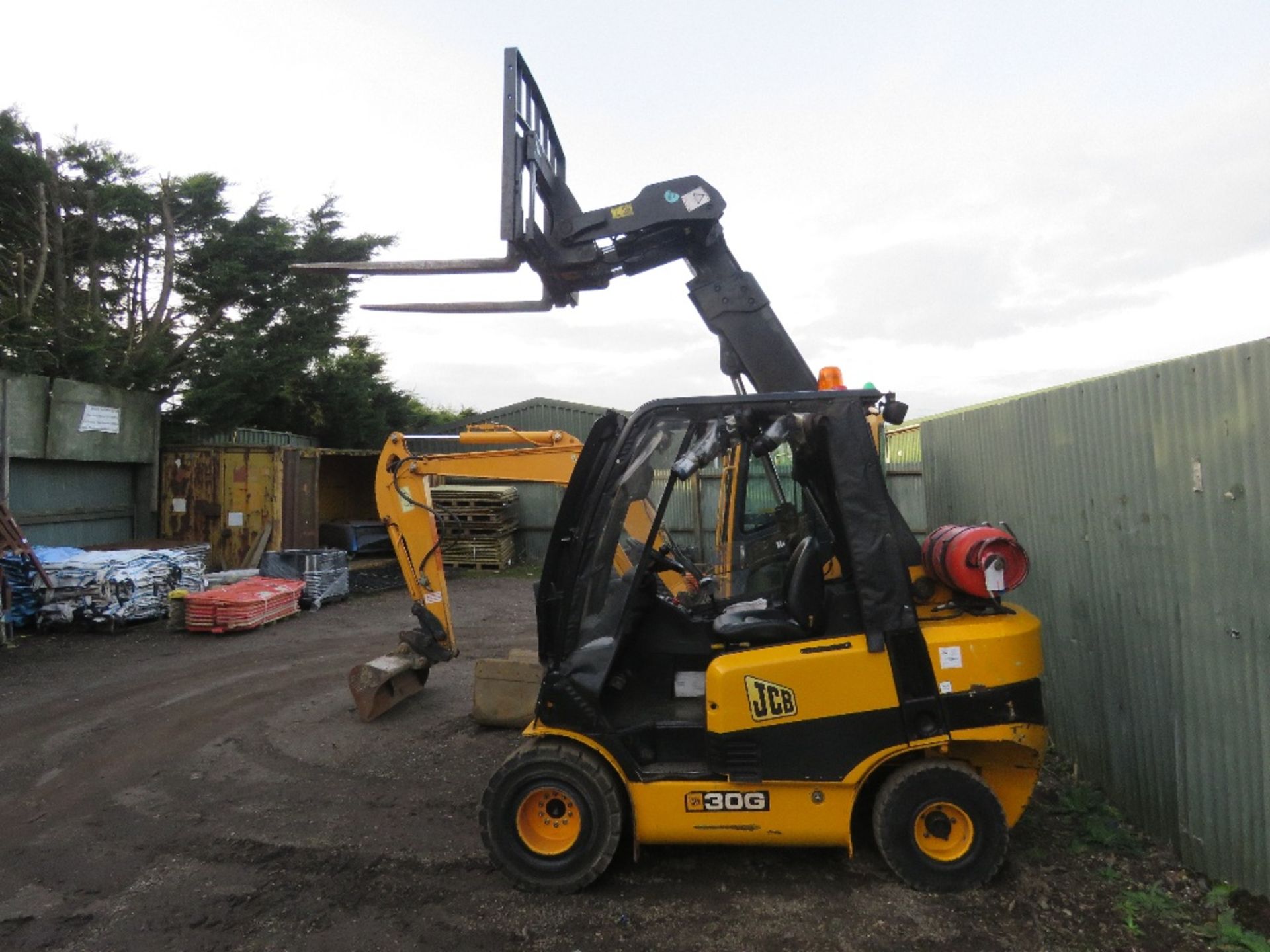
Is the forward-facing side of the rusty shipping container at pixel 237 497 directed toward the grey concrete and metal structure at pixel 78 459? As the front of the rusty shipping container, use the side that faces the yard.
no

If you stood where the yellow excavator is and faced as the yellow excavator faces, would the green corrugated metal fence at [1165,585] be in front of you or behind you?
behind

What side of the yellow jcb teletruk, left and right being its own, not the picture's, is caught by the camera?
left

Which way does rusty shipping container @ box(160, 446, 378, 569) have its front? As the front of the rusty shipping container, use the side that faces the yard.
toward the camera

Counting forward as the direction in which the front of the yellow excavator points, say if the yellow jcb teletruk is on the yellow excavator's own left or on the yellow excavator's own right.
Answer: on the yellow excavator's own left

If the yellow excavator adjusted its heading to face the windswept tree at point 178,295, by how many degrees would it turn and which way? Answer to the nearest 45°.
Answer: approximately 45° to its right

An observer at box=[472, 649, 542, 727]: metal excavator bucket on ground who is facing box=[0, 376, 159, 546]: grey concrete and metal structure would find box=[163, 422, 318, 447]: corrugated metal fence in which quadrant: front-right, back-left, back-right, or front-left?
front-right

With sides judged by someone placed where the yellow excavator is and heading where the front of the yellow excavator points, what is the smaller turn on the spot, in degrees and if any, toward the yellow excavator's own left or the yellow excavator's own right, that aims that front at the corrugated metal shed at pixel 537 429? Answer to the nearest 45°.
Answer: approximately 90° to the yellow excavator's own right

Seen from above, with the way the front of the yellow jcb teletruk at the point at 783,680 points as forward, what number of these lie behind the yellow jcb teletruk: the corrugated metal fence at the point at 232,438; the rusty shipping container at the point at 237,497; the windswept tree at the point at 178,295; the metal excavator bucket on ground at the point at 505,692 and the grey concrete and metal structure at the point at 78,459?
0

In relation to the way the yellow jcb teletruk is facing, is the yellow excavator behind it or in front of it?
in front

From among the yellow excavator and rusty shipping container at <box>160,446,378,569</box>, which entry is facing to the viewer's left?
the yellow excavator

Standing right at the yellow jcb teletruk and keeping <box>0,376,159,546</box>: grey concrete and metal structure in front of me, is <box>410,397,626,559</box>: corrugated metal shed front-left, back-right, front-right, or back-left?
front-right

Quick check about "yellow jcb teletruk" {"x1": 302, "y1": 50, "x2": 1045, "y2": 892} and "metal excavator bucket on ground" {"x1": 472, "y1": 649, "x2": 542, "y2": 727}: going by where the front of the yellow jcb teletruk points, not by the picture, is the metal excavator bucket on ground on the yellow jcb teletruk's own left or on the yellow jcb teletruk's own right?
on the yellow jcb teletruk's own right

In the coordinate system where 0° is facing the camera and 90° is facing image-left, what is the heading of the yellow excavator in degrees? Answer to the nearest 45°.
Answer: approximately 90°

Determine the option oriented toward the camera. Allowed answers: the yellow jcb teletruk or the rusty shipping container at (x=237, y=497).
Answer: the rusty shipping container

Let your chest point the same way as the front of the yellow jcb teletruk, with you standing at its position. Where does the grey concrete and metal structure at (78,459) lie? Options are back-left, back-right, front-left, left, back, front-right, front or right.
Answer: front-right

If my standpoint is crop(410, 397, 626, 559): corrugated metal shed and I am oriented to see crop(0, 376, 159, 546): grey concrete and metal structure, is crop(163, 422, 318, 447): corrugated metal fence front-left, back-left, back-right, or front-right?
front-right

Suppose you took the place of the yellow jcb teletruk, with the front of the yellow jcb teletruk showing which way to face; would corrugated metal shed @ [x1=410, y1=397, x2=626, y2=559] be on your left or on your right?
on your right

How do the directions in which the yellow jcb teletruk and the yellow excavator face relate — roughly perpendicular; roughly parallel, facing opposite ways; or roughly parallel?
roughly parallel

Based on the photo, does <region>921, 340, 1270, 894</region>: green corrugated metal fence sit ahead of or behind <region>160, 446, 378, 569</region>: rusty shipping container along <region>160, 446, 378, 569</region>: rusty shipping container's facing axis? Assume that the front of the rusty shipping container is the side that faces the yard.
ahead
